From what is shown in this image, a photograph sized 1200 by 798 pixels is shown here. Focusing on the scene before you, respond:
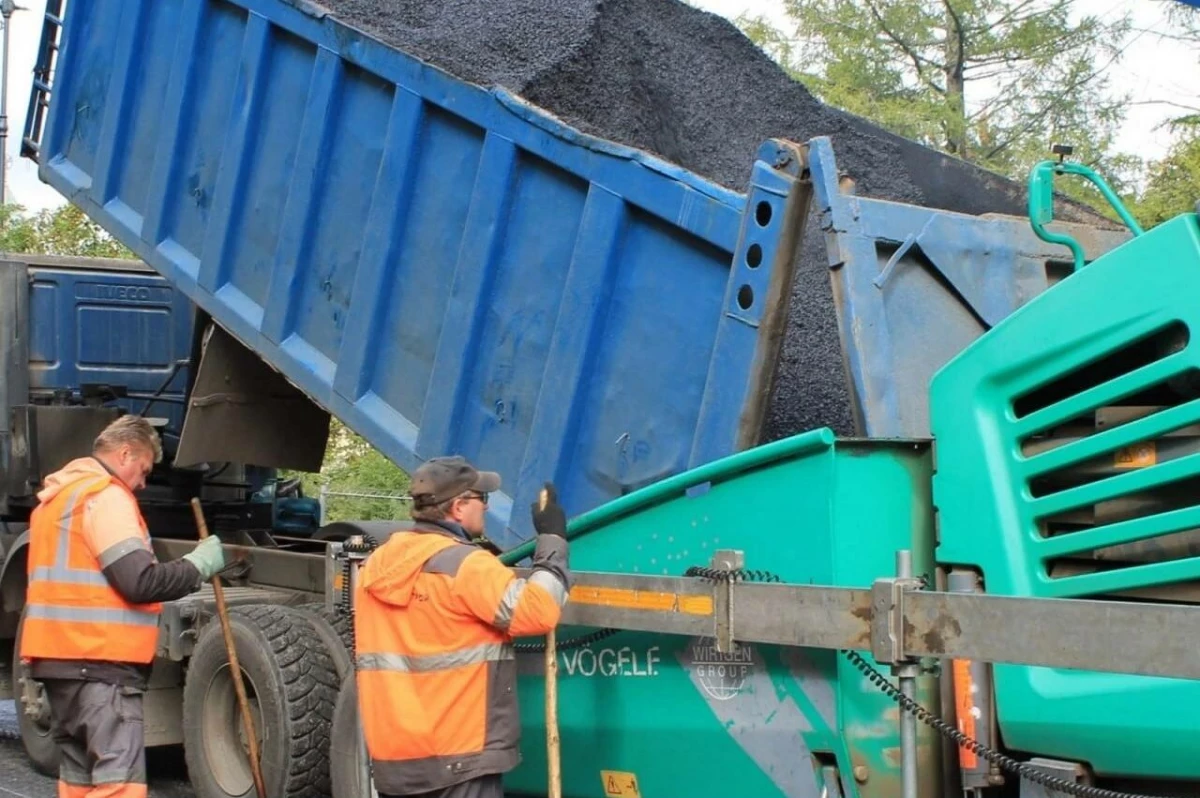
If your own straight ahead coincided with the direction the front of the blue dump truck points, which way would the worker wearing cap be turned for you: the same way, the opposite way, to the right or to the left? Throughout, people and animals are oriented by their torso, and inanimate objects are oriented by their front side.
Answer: to the right

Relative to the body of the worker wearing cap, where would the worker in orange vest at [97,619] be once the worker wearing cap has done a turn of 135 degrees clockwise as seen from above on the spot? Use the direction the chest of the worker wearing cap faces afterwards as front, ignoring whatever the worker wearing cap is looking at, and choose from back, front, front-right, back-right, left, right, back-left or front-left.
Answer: back-right

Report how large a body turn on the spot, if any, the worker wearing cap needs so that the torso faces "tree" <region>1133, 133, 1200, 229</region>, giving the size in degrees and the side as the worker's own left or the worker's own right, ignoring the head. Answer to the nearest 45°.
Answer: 0° — they already face it

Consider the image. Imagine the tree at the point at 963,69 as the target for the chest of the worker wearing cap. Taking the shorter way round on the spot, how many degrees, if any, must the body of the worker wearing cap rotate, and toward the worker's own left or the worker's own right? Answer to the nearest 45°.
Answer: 0° — they already face it

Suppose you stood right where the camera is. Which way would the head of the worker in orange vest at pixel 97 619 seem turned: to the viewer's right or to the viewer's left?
to the viewer's right

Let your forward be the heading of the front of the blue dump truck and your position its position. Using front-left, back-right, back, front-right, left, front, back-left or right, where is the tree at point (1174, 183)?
right

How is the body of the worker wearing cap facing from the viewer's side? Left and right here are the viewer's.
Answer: facing away from the viewer and to the right of the viewer

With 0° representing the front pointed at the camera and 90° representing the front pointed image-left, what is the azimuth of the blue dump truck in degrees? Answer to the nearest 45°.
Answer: approximately 135°

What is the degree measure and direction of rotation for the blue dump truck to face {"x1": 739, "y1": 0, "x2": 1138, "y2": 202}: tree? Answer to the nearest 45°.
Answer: approximately 90° to its right
